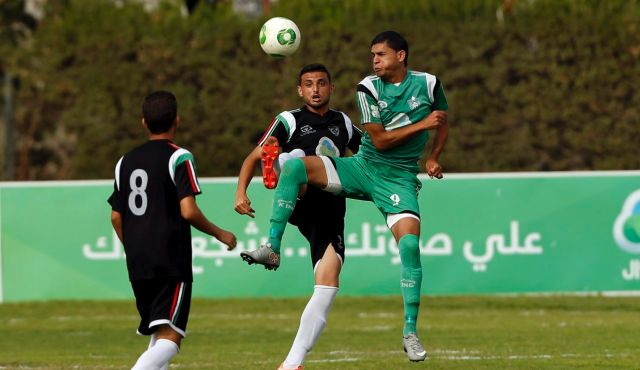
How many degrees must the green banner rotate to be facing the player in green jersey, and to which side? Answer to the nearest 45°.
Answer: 0° — it already faces them

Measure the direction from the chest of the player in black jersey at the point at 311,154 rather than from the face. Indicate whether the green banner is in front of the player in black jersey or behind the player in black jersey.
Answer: behind

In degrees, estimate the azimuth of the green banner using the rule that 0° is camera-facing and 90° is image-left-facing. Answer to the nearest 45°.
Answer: approximately 0°

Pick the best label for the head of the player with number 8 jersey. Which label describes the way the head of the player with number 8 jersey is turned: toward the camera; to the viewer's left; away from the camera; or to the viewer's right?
away from the camera

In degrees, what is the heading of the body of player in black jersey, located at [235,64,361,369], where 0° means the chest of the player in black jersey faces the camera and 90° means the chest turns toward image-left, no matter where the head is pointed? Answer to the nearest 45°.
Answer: approximately 0°

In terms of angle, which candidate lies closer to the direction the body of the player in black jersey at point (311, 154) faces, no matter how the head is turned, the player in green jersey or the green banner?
the player in green jersey

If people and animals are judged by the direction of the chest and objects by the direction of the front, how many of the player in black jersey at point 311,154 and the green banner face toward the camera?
2
